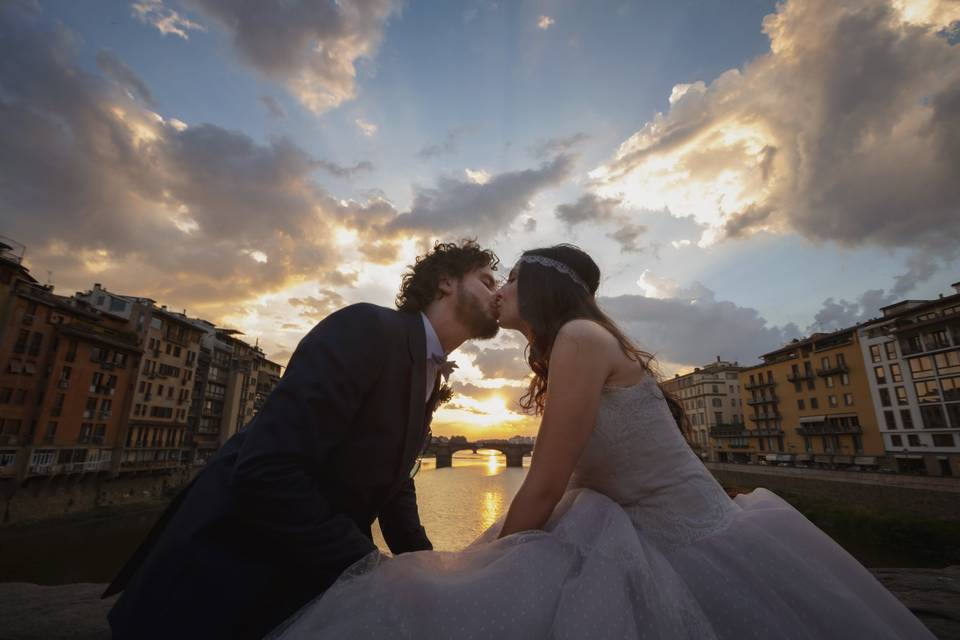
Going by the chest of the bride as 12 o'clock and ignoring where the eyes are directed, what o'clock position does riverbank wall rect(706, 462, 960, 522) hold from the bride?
The riverbank wall is roughly at 4 o'clock from the bride.

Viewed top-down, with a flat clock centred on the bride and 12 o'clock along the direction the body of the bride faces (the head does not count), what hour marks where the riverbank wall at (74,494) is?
The riverbank wall is roughly at 1 o'clock from the bride.

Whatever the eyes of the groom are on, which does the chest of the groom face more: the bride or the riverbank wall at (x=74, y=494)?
the bride

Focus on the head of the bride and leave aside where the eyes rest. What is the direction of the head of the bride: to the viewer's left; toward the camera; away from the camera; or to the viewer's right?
to the viewer's left

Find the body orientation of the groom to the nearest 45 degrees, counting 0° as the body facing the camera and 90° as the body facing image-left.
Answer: approximately 270°

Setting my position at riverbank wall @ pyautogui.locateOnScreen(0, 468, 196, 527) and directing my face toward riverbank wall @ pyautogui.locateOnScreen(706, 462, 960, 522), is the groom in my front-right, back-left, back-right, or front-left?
front-right

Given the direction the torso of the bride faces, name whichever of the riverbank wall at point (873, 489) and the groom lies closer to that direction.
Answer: the groom

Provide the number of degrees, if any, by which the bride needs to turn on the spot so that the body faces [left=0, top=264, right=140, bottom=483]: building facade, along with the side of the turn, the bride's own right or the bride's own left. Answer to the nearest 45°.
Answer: approximately 45° to the bride's own right

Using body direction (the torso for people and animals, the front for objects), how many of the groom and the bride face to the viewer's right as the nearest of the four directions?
1

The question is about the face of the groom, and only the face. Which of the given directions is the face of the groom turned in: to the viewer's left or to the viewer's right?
to the viewer's right

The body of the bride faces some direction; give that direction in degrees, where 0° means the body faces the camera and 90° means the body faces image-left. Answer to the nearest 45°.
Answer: approximately 90°

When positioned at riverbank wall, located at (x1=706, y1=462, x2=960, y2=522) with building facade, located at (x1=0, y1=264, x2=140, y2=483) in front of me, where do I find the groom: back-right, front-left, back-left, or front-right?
front-left
